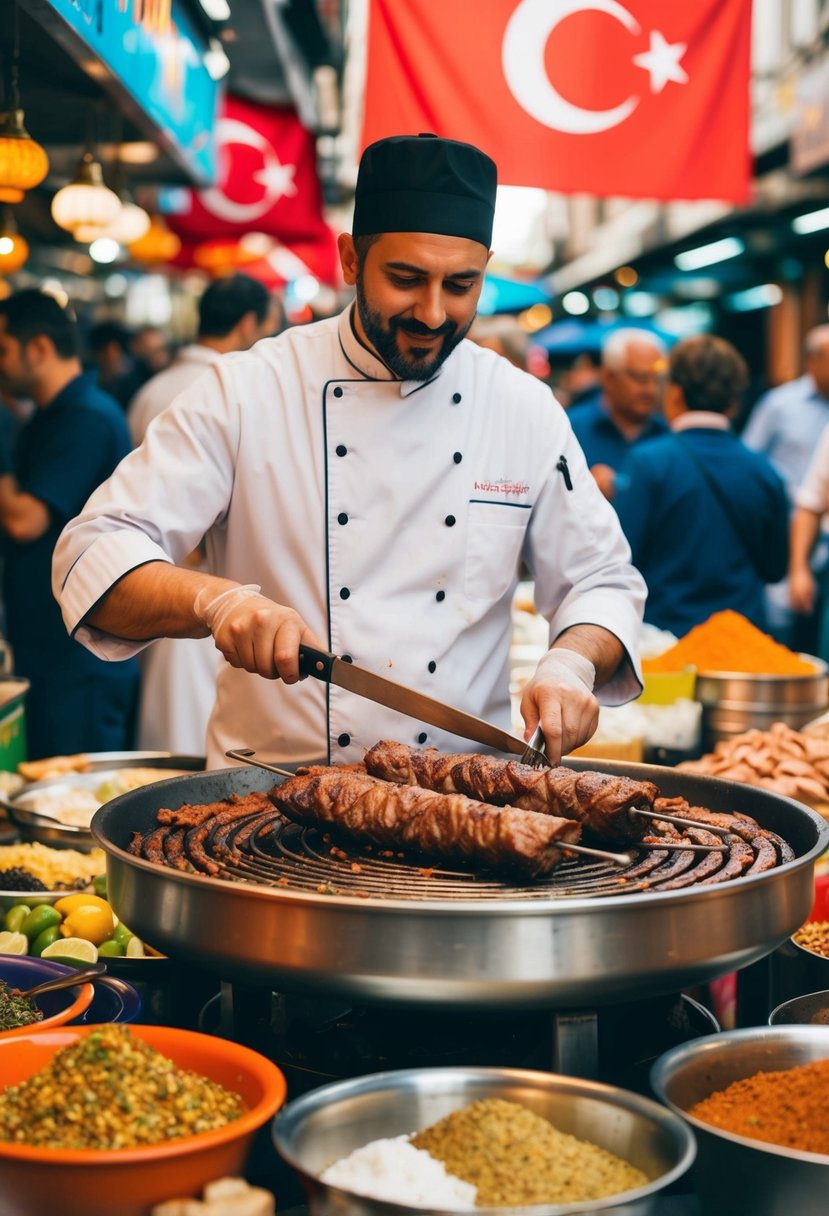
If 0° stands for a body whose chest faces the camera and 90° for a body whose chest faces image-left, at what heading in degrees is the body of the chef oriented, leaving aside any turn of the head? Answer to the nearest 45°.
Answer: approximately 0°

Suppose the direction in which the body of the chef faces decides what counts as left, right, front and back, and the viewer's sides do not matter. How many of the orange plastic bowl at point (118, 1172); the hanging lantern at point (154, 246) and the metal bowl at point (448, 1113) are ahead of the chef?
2

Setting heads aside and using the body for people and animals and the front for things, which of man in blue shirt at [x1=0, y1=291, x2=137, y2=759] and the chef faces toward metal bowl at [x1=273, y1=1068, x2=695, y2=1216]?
the chef

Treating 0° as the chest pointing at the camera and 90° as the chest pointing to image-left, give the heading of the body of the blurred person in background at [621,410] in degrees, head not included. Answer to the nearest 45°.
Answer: approximately 315°

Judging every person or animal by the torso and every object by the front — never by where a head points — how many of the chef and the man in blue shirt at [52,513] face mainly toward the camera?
1

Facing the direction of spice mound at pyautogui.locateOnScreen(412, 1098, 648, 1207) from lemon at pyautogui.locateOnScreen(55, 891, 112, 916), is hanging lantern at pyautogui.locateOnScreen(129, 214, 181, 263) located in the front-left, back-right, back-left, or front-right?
back-left

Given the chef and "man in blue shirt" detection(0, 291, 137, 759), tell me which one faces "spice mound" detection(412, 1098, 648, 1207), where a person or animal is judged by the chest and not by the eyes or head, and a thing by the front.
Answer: the chef

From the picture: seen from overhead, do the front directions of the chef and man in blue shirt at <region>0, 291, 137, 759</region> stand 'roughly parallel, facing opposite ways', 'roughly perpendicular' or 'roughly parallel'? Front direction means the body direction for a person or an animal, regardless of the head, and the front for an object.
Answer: roughly perpendicular

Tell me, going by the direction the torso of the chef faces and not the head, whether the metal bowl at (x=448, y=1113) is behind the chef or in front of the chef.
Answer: in front

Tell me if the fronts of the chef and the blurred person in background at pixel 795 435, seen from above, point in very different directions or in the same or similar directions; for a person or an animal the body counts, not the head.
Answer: same or similar directions

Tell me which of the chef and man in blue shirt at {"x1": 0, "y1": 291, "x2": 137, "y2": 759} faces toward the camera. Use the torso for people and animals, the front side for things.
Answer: the chef

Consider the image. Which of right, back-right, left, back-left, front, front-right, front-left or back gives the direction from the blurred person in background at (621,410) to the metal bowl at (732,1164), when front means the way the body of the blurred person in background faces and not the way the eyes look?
front-right

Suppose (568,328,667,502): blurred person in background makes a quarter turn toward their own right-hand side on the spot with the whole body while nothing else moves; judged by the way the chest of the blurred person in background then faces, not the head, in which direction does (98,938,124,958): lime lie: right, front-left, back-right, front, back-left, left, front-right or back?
front-left

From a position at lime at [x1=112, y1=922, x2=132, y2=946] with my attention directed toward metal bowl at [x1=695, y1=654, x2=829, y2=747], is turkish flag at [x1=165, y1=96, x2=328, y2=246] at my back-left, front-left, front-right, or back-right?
front-left
